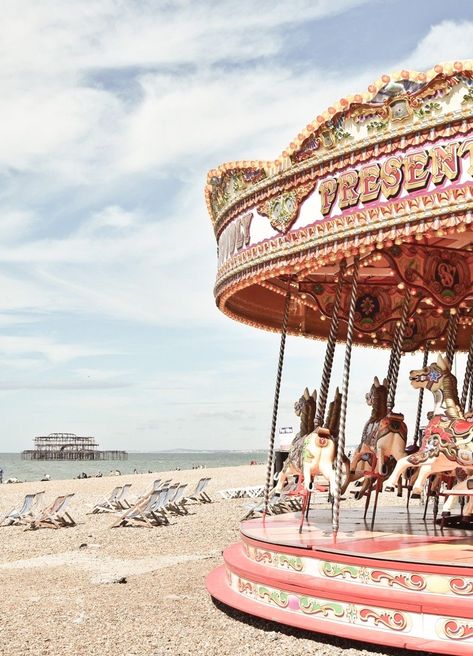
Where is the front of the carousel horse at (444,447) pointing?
to the viewer's left

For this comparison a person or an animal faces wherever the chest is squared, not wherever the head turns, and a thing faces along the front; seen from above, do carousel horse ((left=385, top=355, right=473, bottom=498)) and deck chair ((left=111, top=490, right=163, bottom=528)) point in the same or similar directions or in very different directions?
same or similar directions

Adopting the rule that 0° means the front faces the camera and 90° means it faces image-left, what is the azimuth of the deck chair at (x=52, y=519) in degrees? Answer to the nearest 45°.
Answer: approximately 90°
